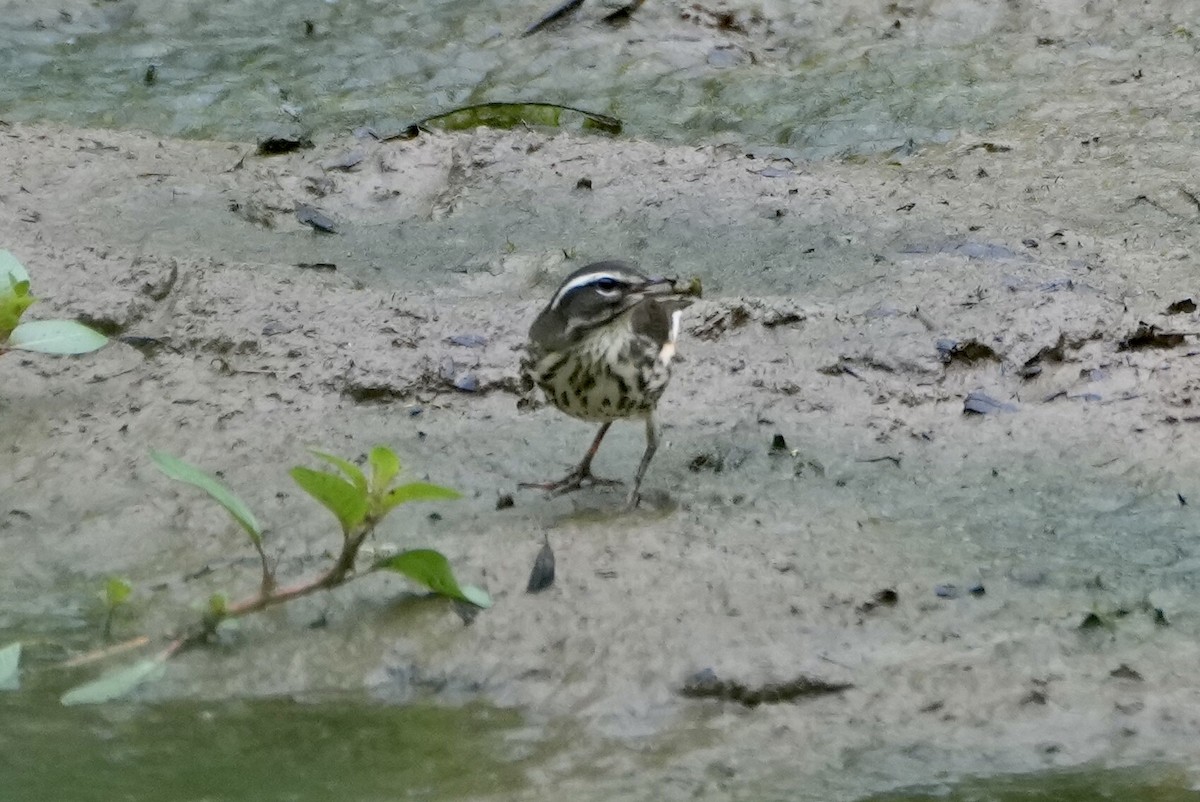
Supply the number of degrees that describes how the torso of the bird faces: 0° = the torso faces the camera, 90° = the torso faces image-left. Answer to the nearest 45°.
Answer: approximately 315°

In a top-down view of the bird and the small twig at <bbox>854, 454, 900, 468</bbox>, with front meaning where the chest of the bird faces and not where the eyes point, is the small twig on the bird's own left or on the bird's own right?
on the bird's own left

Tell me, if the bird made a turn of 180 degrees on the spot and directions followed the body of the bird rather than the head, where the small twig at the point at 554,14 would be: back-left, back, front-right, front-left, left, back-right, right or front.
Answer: front-right
